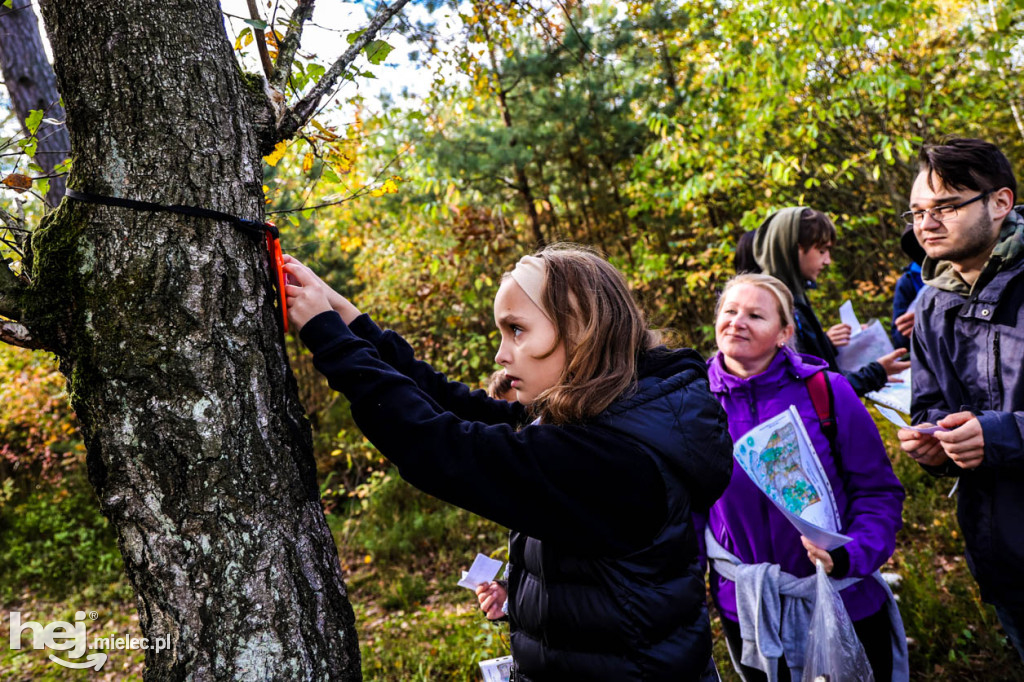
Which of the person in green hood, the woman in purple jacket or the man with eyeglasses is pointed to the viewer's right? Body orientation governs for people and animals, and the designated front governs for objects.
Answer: the person in green hood

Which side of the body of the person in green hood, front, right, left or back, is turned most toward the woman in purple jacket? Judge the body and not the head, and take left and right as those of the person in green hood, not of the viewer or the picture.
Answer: right

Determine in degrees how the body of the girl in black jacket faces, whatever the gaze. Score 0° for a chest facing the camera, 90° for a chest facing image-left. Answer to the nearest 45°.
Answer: approximately 90°

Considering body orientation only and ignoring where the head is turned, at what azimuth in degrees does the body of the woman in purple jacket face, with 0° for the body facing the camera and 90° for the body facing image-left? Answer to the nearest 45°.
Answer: approximately 45°

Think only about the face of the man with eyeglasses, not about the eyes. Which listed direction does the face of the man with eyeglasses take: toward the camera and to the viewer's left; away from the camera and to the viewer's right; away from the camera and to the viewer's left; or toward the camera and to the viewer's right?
toward the camera and to the viewer's left

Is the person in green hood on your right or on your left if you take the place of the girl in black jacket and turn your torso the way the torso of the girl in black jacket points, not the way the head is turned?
on your right

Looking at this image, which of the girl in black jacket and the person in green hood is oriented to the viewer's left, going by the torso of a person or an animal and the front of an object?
the girl in black jacket

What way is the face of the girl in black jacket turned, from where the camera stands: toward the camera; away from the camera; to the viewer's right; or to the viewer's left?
to the viewer's left

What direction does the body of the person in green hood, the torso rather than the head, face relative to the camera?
to the viewer's right

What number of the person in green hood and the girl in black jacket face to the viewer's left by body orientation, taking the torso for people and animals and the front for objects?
1

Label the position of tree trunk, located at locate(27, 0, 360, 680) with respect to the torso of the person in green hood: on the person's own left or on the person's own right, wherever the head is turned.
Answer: on the person's own right

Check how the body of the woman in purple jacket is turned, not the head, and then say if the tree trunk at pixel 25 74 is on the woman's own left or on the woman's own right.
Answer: on the woman's own right
